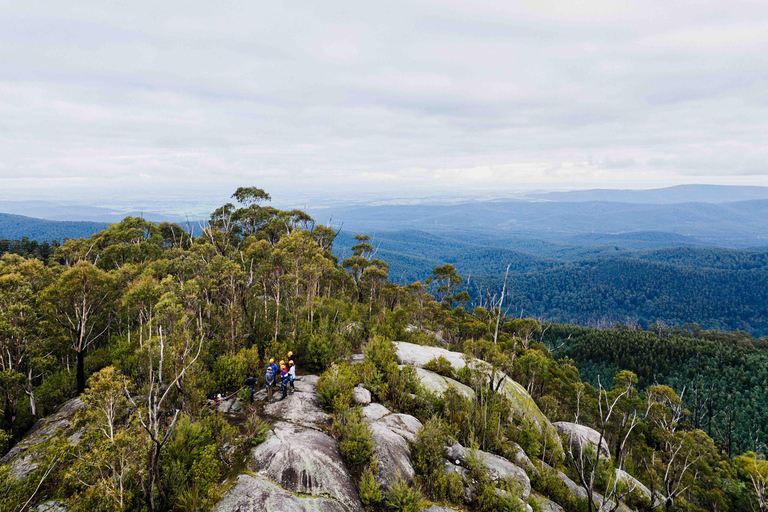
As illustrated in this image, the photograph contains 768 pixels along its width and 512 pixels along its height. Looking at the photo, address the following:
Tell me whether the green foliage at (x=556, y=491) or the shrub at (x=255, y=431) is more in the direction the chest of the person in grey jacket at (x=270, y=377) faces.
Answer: the shrub

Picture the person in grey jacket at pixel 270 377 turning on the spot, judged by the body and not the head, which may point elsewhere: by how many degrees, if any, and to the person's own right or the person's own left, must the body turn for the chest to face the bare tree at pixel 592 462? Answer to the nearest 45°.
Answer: approximately 45° to the person's own left

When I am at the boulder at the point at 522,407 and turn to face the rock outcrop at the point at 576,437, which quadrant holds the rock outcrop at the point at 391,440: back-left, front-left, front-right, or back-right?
back-right

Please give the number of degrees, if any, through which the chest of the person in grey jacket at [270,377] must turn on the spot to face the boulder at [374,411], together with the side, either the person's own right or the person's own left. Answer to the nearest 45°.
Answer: approximately 90° to the person's own left

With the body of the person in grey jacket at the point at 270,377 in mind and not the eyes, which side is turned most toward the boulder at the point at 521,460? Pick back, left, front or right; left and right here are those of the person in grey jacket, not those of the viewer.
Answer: left

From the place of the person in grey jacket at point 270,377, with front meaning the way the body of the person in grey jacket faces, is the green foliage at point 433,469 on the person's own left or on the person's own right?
on the person's own left
